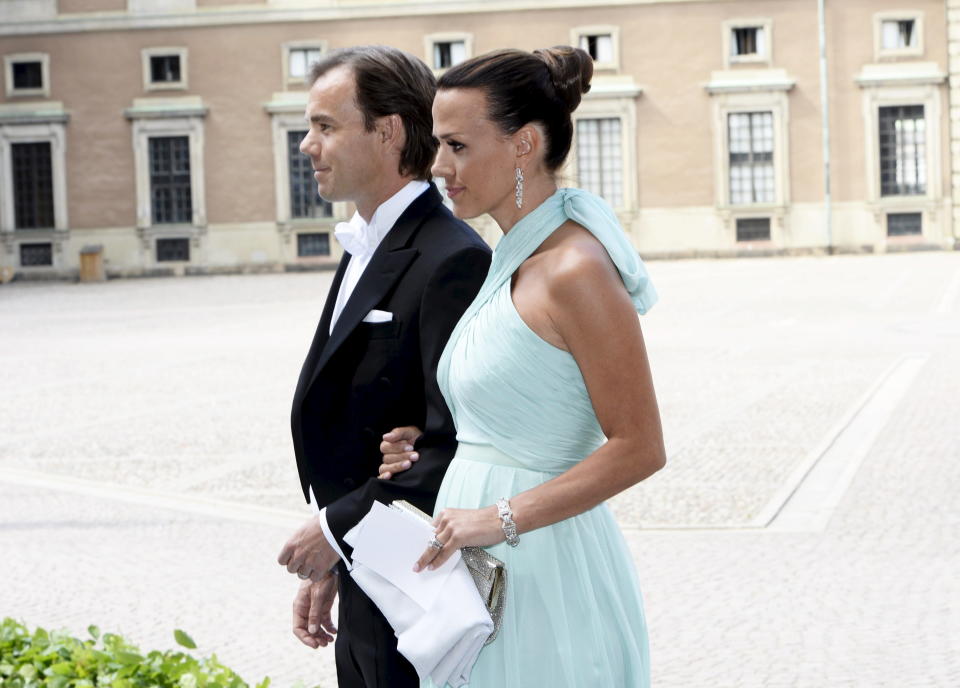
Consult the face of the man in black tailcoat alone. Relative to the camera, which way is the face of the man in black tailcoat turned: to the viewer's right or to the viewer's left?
to the viewer's left

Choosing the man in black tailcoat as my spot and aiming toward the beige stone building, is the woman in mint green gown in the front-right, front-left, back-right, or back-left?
back-right

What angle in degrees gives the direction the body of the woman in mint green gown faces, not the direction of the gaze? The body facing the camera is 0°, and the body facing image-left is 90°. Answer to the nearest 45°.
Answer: approximately 90°

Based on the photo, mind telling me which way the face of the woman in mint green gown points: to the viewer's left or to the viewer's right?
to the viewer's left
